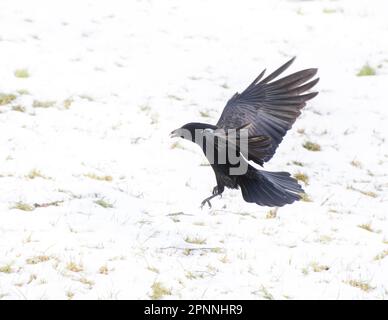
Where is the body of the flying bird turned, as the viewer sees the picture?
to the viewer's left
